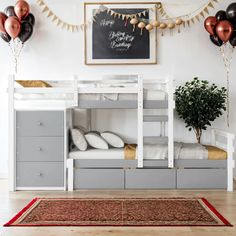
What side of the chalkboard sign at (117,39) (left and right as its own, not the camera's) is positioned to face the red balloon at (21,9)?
right

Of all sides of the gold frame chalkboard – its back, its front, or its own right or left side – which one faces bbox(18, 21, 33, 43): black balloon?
right

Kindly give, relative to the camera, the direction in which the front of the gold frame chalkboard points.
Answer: facing the viewer

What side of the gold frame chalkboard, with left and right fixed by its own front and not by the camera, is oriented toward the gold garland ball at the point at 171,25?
left

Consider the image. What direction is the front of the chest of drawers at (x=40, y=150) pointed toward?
toward the camera

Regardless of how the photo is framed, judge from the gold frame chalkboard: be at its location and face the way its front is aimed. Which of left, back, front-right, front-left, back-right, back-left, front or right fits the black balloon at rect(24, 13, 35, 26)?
right

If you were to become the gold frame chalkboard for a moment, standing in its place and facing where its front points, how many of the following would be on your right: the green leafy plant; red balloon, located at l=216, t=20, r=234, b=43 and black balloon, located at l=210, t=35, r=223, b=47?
0
